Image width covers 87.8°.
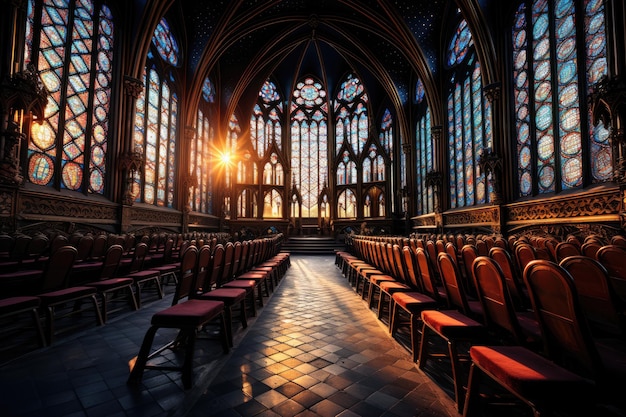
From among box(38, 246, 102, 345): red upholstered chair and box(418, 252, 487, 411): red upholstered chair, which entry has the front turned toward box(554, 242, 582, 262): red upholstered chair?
box(38, 246, 102, 345): red upholstered chair

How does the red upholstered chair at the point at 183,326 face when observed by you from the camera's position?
facing the viewer and to the right of the viewer

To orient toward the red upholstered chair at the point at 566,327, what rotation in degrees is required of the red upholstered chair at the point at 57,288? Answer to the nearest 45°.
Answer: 0° — it already faces it

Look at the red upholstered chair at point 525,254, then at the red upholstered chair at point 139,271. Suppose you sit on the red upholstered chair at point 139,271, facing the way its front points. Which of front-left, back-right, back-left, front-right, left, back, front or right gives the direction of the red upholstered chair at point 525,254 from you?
front

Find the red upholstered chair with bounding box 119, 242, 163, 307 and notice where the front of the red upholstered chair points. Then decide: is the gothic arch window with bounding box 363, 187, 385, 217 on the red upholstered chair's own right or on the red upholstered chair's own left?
on the red upholstered chair's own left

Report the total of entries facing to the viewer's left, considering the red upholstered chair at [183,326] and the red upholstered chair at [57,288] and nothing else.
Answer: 0

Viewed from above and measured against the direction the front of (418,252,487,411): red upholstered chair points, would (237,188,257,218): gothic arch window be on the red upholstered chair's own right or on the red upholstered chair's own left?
on the red upholstered chair's own right

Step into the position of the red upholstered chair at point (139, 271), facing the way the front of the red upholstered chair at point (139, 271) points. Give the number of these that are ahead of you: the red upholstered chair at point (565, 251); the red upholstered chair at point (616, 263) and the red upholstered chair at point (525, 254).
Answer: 3

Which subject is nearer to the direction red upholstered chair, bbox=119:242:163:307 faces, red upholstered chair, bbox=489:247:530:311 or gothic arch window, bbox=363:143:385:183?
the red upholstered chair

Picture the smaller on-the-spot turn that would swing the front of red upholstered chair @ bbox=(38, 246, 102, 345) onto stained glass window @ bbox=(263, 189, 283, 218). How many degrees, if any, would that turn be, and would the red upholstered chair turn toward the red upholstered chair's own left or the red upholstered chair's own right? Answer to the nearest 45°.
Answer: approximately 90° to the red upholstered chair's own left

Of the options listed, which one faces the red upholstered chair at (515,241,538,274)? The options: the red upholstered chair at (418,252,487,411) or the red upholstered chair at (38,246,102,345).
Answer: the red upholstered chair at (38,246,102,345)
